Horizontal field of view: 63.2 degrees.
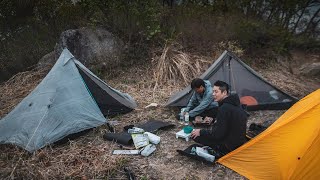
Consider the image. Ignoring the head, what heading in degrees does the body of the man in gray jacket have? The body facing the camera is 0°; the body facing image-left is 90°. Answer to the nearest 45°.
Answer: approximately 45°

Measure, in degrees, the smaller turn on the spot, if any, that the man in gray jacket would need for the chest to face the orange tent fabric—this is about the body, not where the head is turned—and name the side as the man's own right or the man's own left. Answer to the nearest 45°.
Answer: approximately 90° to the man's own left

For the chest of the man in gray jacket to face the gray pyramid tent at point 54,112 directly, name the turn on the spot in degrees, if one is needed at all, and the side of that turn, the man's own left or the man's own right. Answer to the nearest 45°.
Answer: approximately 45° to the man's own right

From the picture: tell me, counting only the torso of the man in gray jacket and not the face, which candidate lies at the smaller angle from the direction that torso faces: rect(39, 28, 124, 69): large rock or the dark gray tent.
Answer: the large rock

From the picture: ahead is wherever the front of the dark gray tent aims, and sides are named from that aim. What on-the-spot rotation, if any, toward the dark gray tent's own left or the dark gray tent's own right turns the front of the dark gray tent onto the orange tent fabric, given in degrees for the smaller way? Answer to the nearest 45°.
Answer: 0° — it already faces it

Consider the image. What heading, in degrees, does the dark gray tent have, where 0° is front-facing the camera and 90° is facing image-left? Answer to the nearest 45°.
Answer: approximately 0°

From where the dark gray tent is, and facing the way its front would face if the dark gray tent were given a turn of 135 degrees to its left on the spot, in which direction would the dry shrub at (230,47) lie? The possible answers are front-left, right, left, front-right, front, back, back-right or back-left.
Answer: front-left

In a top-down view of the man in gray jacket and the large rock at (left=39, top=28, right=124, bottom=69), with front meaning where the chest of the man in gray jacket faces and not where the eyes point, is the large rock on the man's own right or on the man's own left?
on the man's own right

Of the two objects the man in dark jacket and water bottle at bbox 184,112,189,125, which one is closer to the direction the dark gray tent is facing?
the man in dark jacket

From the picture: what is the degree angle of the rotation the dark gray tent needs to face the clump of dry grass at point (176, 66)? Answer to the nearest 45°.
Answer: approximately 135° to its right

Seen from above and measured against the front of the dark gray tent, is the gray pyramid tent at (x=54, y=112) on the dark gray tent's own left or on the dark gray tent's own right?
on the dark gray tent's own right

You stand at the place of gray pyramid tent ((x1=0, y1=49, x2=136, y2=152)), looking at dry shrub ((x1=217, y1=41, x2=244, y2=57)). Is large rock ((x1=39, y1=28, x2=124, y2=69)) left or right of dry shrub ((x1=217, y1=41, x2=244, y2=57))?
left
